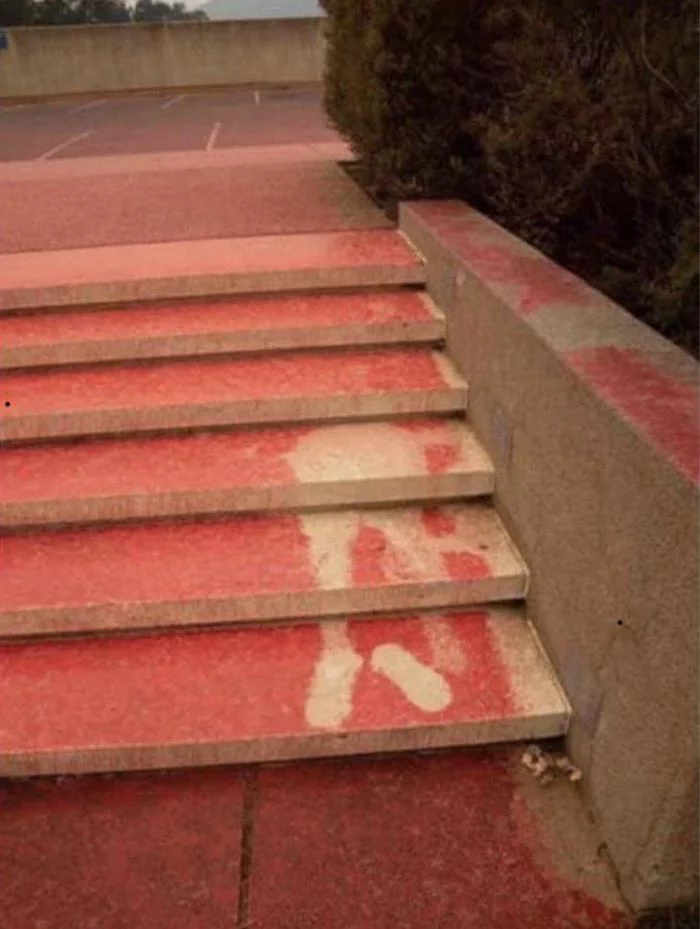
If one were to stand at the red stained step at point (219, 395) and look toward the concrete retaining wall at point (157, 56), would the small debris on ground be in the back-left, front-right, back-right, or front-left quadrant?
back-right

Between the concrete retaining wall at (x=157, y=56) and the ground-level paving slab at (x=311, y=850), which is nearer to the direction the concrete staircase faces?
the ground-level paving slab

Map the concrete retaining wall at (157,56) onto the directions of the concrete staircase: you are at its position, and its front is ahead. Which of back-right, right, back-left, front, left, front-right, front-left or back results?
back

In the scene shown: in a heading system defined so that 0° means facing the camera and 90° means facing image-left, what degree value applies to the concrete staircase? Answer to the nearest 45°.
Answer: approximately 0°

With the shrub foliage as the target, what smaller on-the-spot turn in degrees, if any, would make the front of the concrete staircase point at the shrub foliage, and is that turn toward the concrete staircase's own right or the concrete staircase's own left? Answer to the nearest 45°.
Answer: approximately 135° to the concrete staircase's own left

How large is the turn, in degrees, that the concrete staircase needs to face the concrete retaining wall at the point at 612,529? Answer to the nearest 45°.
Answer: approximately 45° to its left

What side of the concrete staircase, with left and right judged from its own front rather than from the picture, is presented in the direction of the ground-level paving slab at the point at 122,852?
front

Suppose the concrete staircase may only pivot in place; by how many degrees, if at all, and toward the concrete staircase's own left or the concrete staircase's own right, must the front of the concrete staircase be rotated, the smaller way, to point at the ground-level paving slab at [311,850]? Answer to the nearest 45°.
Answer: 0° — it already faces it
